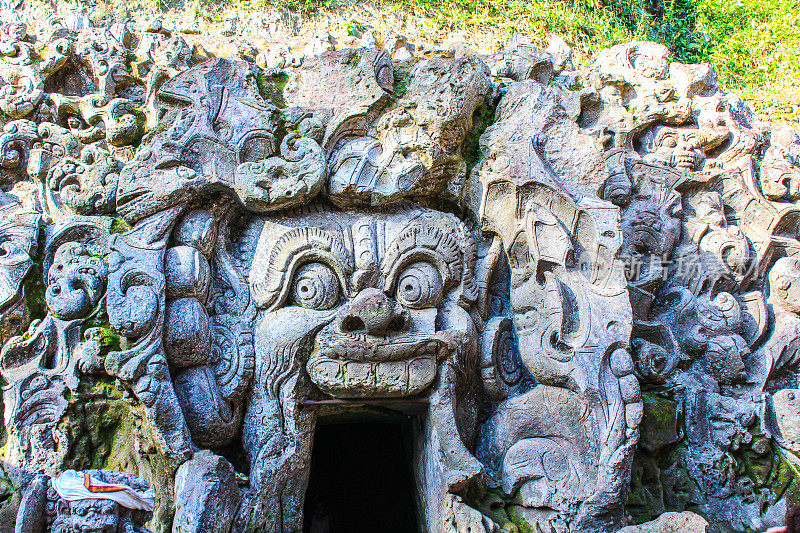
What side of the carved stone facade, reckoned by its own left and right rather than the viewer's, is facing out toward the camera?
front
